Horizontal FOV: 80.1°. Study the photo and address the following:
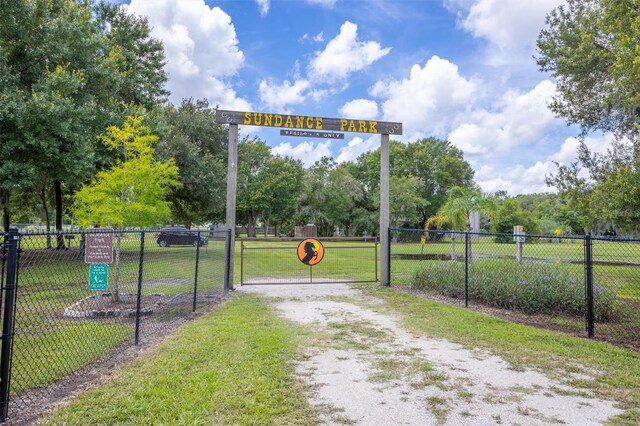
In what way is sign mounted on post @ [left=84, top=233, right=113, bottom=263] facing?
toward the camera

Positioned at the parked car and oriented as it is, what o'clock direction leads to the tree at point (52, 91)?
The tree is roughly at 6 o'clock from the parked car.

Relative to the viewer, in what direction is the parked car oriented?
to the viewer's right

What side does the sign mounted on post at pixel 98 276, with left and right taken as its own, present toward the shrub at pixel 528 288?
left

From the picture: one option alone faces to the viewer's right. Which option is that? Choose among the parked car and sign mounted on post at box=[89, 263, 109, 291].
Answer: the parked car

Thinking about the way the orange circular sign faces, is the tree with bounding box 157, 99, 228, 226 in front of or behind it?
behind

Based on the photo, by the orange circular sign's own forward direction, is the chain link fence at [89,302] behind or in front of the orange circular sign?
in front

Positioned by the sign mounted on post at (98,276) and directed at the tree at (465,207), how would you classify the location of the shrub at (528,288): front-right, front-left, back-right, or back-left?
front-right

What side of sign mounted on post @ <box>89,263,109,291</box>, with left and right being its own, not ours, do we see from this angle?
front

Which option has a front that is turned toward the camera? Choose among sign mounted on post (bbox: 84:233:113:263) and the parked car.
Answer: the sign mounted on post

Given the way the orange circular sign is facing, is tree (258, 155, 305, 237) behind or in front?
behind

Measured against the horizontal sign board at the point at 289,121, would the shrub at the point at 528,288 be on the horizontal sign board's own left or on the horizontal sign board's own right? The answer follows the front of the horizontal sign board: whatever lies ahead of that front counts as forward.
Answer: on the horizontal sign board's own left

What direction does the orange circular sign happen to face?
toward the camera
